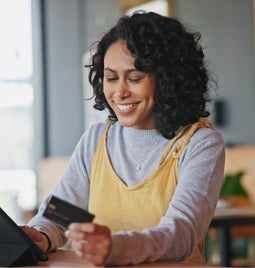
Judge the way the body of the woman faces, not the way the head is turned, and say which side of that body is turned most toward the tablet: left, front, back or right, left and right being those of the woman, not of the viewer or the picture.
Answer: front

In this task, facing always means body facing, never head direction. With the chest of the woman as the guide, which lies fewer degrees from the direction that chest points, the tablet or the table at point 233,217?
the tablet

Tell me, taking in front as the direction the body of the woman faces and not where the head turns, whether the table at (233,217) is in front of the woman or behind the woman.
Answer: behind

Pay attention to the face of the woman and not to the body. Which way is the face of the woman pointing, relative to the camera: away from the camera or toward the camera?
toward the camera

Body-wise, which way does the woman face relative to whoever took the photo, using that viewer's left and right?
facing the viewer and to the left of the viewer
